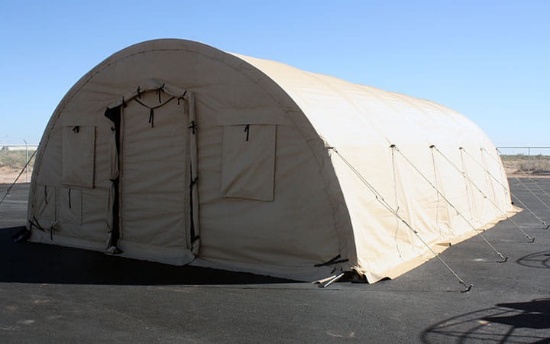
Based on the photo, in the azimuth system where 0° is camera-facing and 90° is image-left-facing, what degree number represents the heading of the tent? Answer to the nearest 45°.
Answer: approximately 45°
